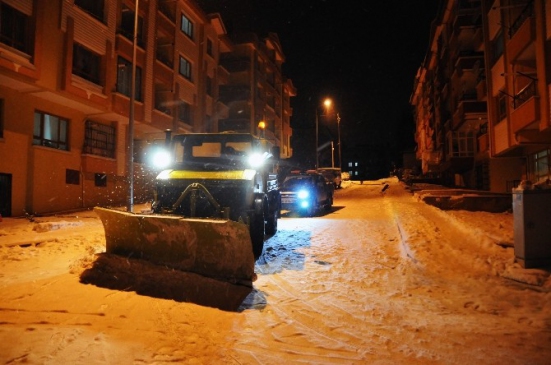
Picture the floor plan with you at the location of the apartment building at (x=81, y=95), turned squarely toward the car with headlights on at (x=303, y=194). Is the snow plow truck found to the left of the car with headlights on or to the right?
right

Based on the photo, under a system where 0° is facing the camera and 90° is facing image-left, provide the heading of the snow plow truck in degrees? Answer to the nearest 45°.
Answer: approximately 0°

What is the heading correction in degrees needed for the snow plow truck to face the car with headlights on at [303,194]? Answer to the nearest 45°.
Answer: approximately 135° to its left

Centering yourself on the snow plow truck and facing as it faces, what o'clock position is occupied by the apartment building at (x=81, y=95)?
The apartment building is roughly at 5 o'clock from the snow plow truck.
